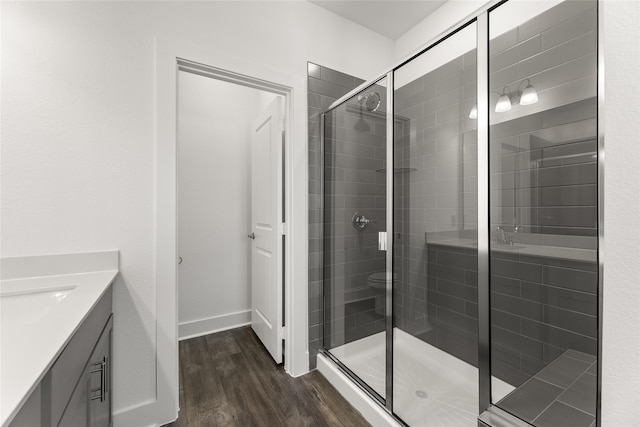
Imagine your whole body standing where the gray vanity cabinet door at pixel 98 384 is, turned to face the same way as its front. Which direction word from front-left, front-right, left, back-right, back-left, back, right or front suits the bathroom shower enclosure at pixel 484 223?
front-right

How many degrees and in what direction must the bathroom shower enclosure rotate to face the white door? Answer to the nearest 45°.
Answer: approximately 45° to its right

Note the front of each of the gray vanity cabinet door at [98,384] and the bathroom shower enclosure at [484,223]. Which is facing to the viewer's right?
the gray vanity cabinet door

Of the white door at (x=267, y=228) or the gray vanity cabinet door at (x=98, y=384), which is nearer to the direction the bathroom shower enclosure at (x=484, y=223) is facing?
the gray vanity cabinet door

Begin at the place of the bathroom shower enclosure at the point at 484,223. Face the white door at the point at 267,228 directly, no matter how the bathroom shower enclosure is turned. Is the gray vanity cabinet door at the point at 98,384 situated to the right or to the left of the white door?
left

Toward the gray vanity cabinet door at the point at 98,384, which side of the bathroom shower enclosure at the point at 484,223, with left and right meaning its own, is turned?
front

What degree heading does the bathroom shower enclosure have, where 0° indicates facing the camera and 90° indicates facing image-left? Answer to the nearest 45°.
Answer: approximately 45°

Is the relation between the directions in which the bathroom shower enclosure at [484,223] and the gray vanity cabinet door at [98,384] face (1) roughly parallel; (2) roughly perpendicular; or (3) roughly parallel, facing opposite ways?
roughly parallel, facing opposite ways

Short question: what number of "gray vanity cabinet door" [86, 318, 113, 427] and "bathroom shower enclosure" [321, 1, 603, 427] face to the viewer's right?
1

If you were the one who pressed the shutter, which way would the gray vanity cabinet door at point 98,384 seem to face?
facing to the right of the viewer
